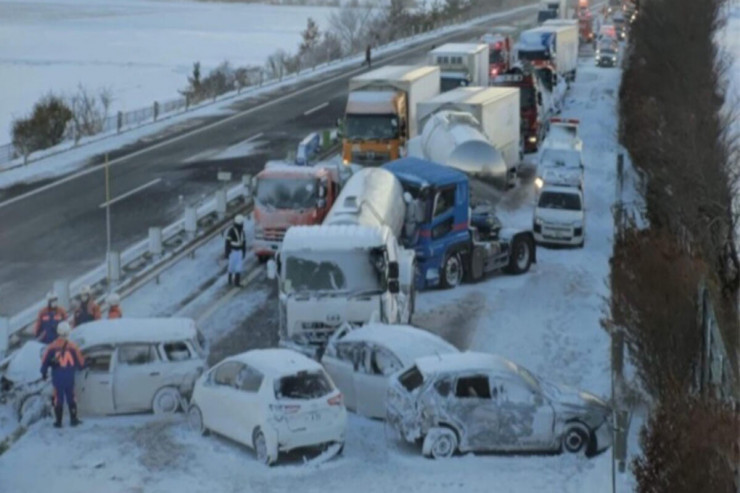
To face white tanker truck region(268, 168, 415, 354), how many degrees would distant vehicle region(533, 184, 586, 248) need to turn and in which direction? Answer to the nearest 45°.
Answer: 0° — it already faces it

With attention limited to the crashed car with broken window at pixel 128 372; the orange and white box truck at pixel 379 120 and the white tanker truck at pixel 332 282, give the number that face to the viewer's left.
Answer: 1

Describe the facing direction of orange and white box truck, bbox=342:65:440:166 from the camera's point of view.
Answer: facing the viewer

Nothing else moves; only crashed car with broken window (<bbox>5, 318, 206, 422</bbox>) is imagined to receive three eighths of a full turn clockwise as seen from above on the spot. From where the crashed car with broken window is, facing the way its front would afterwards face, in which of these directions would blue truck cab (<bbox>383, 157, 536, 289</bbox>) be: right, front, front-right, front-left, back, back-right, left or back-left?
front

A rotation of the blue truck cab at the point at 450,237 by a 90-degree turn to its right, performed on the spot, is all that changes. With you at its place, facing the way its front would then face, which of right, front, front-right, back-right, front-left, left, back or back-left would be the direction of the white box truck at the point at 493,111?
front-right

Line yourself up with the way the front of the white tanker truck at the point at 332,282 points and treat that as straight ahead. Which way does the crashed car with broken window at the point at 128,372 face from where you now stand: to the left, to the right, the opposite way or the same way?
to the right

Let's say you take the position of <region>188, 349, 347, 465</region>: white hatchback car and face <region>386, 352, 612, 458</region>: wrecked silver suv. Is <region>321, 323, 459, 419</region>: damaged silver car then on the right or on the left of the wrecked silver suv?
left

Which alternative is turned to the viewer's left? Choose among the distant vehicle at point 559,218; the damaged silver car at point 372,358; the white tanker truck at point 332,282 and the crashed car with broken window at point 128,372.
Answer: the crashed car with broken window

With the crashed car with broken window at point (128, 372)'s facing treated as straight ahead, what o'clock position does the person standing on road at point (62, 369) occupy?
The person standing on road is roughly at 11 o'clock from the crashed car with broken window.

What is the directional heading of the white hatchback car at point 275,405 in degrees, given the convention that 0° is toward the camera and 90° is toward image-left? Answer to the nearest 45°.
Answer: approximately 135°

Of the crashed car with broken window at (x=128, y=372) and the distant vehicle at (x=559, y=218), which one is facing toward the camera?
the distant vehicle

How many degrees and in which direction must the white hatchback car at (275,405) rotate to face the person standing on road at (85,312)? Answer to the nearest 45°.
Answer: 0° — it already faces them

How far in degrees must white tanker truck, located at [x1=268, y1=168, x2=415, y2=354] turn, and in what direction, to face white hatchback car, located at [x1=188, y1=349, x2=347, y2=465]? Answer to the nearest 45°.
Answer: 0° — it already faces it

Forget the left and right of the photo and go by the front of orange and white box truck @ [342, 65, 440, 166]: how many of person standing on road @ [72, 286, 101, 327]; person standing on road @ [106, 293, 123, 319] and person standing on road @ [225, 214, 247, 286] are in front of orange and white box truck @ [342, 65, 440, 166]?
3
